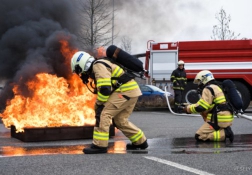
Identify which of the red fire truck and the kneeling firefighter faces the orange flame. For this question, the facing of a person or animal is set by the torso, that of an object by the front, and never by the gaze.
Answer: the kneeling firefighter

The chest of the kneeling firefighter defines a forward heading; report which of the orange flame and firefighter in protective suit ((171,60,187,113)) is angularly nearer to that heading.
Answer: the orange flame

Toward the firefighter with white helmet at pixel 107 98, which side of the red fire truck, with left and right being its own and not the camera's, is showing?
right

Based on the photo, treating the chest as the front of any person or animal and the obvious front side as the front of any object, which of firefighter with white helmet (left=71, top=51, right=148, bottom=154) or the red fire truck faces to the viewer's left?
the firefighter with white helmet

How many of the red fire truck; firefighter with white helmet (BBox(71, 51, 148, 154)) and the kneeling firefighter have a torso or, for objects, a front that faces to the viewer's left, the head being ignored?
2

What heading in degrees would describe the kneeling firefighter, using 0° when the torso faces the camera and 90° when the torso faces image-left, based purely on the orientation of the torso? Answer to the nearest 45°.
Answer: approximately 90°

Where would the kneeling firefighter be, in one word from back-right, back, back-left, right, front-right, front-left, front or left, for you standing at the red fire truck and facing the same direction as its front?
right

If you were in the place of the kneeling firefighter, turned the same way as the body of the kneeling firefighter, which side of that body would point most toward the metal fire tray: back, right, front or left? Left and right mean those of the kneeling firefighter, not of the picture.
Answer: front

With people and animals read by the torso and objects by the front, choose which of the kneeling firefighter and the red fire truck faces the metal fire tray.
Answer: the kneeling firefighter

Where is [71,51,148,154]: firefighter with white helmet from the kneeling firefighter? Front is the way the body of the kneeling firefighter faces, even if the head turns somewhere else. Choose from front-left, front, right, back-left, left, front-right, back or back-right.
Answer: front-left

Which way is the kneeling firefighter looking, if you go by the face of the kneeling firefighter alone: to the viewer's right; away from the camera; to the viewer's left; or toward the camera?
to the viewer's left

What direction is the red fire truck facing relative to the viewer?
to the viewer's right

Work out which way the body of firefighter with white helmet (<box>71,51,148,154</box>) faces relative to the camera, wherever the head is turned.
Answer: to the viewer's left

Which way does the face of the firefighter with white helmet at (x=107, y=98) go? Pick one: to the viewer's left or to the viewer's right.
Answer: to the viewer's left
